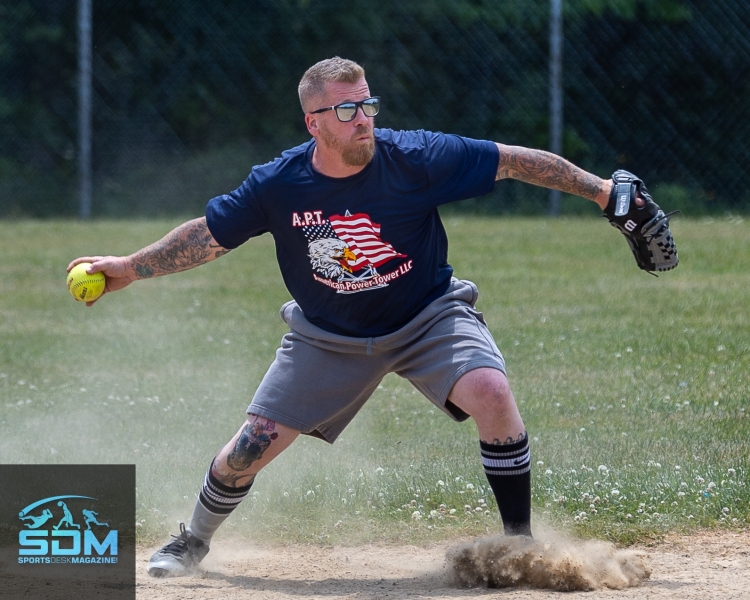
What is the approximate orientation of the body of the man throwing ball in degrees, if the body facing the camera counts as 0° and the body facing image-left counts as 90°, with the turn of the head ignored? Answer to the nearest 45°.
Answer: approximately 0°

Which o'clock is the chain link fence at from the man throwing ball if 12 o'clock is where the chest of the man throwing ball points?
The chain link fence is roughly at 6 o'clock from the man throwing ball.
